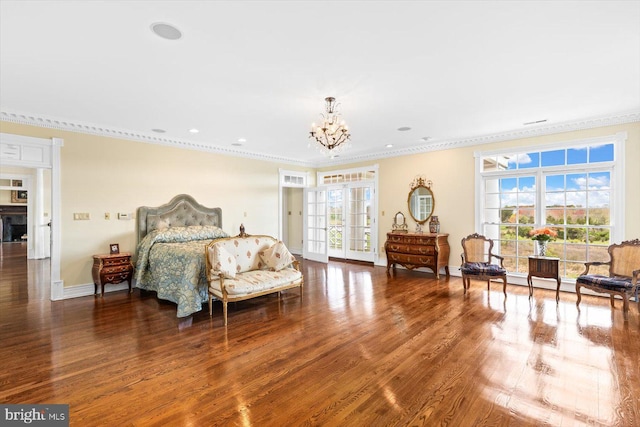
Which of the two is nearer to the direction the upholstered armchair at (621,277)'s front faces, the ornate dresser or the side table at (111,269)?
the side table

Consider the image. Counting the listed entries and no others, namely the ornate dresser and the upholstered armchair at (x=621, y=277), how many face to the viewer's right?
0

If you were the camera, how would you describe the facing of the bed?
facing the viewer and to the right of the viewer

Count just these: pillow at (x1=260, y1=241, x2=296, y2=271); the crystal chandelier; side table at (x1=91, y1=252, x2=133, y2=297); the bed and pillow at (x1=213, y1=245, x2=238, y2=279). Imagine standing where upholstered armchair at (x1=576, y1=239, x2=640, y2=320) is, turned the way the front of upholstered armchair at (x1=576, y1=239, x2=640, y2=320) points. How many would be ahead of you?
5

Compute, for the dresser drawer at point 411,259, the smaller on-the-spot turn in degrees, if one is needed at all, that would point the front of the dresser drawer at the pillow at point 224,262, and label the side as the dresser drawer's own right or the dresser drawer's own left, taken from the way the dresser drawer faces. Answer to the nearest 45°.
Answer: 0° — it already faces it

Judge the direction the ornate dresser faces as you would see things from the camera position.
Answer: facing the viewer and to the left of the viewer

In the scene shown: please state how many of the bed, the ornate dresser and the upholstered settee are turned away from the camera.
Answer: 0

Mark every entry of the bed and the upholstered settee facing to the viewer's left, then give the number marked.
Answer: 0

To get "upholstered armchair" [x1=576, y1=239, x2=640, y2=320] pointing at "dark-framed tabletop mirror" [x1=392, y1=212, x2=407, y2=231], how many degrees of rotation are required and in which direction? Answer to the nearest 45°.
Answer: approximately 45° to its right

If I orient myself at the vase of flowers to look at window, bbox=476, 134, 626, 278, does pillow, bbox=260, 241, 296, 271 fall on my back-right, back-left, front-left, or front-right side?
back-left

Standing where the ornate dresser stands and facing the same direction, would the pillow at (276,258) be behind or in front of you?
in front

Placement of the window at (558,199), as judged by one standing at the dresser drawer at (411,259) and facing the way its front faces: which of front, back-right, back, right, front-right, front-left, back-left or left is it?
back-left

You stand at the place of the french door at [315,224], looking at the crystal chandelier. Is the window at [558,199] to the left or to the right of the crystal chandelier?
left

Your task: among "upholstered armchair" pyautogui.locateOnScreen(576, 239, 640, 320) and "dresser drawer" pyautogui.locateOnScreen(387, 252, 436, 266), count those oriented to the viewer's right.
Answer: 0

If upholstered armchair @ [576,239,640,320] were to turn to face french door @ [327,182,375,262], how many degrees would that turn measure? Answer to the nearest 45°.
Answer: approximately 45° to its right

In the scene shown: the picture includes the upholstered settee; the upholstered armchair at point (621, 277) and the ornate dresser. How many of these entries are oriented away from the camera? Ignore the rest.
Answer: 0

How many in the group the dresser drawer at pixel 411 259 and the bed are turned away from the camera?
0

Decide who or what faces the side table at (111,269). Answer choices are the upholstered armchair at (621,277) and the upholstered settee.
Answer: the upholstered armchair
